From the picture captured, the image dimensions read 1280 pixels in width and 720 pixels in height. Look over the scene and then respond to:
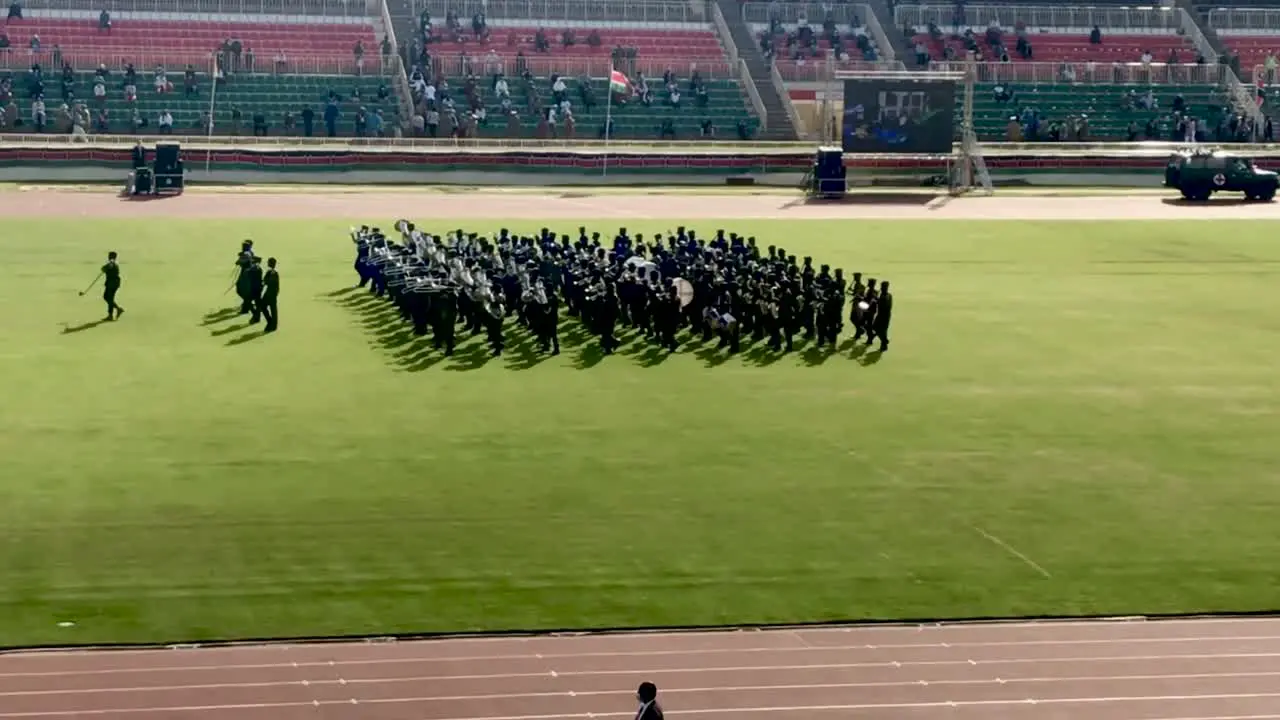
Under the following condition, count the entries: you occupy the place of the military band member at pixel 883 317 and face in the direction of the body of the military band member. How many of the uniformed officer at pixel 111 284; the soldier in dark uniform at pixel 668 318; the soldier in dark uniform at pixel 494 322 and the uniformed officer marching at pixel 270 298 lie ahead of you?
4

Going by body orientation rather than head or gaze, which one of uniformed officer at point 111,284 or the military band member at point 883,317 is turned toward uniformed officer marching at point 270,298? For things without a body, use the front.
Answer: the military band member

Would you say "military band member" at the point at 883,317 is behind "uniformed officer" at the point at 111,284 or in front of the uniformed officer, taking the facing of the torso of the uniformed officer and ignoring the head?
behind

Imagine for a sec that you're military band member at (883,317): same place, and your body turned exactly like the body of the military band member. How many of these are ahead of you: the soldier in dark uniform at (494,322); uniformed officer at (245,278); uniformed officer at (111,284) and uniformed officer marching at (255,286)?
4

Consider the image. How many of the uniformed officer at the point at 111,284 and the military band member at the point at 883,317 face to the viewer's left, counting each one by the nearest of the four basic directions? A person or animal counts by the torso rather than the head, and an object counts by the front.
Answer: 2

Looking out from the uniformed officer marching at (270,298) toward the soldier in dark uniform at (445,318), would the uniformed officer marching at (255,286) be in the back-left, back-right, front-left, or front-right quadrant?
back-left

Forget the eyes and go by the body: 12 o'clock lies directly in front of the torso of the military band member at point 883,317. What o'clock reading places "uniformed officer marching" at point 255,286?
The uniformed officer marching is roughly at 12 o'clock from the military band member.

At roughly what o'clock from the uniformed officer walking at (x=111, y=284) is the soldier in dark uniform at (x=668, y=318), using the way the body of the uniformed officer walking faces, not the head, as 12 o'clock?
The soldier in dark uniform is roughly at 7 o'clock from the uniformed officer walking.

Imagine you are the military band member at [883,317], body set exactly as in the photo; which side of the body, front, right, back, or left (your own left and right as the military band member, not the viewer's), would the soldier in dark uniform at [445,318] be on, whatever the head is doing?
front

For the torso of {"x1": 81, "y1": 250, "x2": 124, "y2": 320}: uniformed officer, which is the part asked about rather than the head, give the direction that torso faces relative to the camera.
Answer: to the viewer's left

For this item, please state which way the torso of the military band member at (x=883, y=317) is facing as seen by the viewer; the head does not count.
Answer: to the viewer's left
